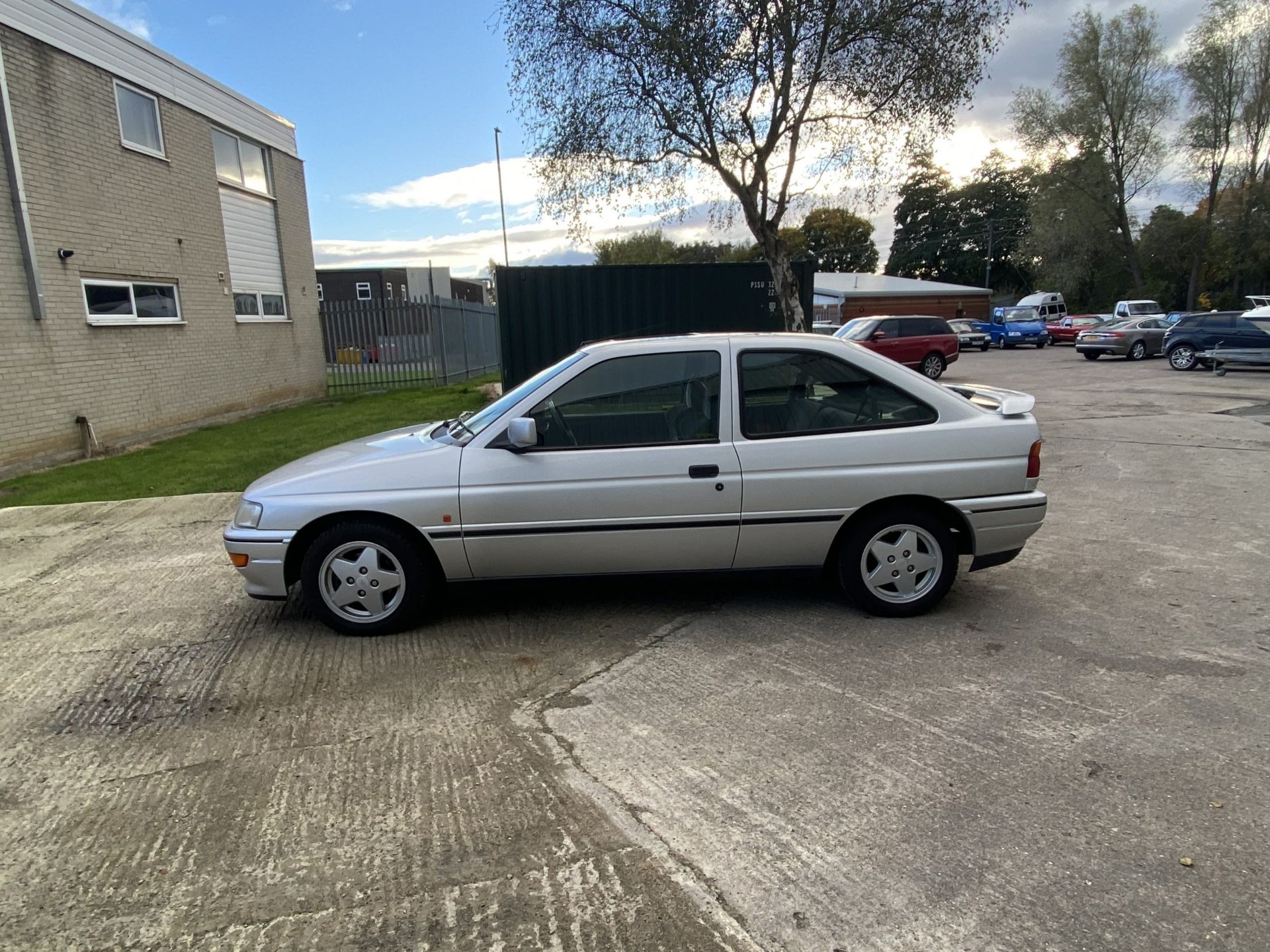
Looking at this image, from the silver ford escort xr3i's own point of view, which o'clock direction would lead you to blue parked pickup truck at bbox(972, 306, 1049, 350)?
The blue parked pickup truck is roughly at 4 o'clock from the silver ford escort xr3i.

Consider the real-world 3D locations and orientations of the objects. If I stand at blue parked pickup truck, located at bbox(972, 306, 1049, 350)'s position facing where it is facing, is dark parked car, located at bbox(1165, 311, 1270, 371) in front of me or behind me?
in front

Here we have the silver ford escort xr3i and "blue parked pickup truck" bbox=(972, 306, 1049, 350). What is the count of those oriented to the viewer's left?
1

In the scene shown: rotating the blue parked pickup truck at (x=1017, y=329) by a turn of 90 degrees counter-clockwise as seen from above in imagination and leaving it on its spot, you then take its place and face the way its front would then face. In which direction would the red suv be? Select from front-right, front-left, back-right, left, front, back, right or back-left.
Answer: back-right

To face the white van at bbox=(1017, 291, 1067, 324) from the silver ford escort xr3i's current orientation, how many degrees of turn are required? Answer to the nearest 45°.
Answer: approximately 135° to its right

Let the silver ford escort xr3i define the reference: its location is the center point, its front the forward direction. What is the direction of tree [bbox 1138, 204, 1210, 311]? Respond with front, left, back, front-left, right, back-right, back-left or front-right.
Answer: back-right

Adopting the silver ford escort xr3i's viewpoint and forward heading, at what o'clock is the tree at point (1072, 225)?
The tree is roughly at 4 o'clock from the silver ford escort xr3i.

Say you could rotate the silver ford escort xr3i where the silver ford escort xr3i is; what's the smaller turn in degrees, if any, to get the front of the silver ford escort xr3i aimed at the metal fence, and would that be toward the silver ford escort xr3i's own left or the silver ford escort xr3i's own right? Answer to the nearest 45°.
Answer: approximately 90° to the silver ford escort xr3i's own right

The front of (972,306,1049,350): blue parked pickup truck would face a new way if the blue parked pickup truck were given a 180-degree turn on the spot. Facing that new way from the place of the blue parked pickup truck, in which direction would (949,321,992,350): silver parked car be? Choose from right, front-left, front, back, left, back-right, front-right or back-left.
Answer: left

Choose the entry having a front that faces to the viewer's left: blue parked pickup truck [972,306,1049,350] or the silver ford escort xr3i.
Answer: the silver ford escort xr3i

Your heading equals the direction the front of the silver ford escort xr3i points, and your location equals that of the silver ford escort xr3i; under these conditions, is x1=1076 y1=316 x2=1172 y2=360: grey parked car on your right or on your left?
on your right

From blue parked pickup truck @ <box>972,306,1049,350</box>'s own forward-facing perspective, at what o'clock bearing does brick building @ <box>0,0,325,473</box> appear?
The brick building is roughly at 2 o'clock from the blue parked pickup truck.

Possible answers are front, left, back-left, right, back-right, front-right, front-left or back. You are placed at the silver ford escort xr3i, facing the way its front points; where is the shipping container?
right

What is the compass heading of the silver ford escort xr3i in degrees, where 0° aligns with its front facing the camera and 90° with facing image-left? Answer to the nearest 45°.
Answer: approximately 90°

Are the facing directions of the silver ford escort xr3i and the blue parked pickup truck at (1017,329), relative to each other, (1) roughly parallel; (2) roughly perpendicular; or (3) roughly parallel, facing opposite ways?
roughly perpendicular
